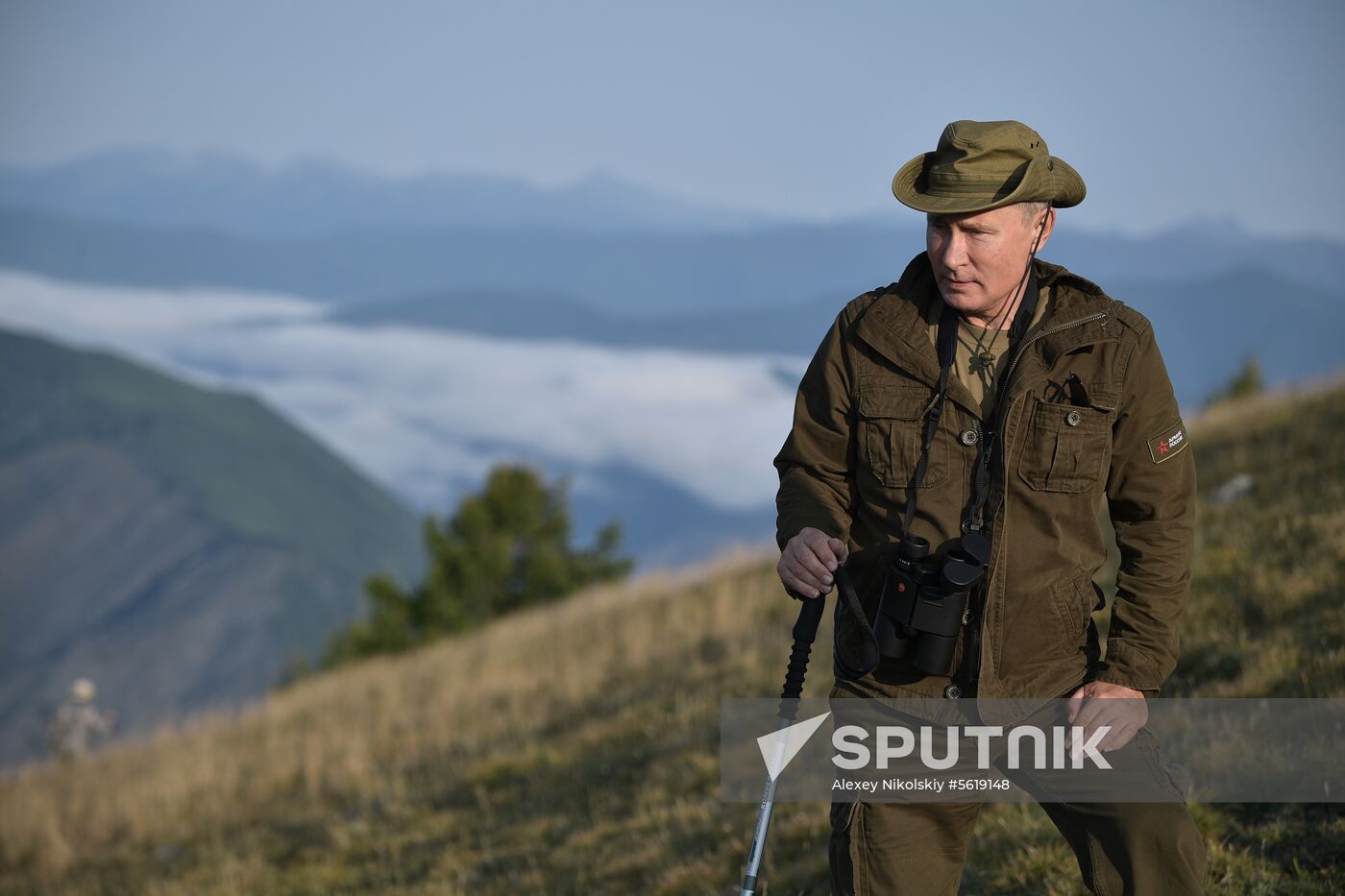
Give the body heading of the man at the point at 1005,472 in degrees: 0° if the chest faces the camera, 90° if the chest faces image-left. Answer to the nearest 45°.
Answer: approximately 0°

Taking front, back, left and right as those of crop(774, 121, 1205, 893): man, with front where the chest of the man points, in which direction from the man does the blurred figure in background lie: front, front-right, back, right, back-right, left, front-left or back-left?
back-right
